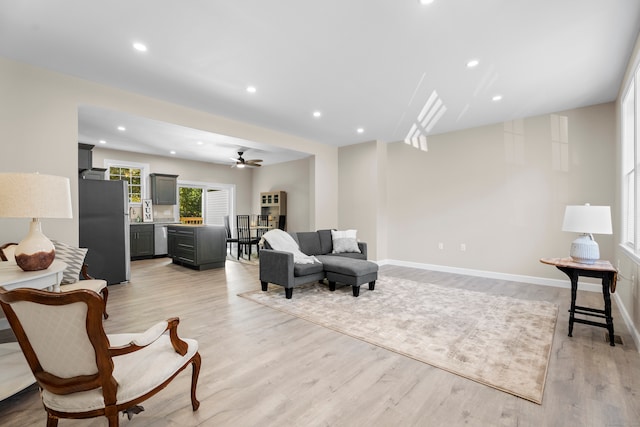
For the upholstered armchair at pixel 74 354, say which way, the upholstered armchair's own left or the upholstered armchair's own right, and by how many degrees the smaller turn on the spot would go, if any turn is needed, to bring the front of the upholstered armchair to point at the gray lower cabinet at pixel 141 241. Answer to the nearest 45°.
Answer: approximately 45° to the upholstered armchair's own left

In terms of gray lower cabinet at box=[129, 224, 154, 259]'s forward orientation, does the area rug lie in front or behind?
in front

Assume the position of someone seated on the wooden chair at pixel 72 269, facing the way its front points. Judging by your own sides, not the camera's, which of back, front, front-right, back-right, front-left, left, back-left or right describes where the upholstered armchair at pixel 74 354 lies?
front-right

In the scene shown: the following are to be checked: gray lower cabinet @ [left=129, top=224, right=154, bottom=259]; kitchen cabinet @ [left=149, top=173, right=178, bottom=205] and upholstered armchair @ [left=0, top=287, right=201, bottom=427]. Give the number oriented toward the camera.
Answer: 2

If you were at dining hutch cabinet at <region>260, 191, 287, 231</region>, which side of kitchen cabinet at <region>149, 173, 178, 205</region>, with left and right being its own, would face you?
left

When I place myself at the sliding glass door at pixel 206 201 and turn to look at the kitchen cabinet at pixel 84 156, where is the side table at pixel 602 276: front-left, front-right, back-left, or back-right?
front-left

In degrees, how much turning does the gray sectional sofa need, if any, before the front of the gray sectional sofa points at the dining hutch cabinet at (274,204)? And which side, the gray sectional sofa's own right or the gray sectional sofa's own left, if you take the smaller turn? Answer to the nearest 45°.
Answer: approximately 135° to the gray sectional sofa's own left

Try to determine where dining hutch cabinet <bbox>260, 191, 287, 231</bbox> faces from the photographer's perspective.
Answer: facing the viewer and to the left of the viewer

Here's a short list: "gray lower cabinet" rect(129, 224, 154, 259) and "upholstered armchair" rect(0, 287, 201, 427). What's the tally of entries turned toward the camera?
1

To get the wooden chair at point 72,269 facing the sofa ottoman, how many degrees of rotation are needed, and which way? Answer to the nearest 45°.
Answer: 0° — it already faces it

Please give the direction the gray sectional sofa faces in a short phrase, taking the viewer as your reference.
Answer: facing the viewer and to the right of the viewer

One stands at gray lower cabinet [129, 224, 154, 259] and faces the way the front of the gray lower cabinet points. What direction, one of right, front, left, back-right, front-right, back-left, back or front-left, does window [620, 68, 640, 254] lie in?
front-left
